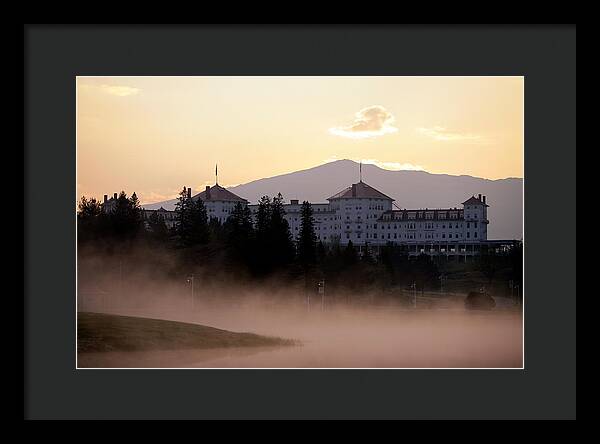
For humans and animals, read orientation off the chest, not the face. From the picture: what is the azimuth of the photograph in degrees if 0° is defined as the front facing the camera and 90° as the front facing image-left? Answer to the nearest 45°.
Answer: approximately 0°
